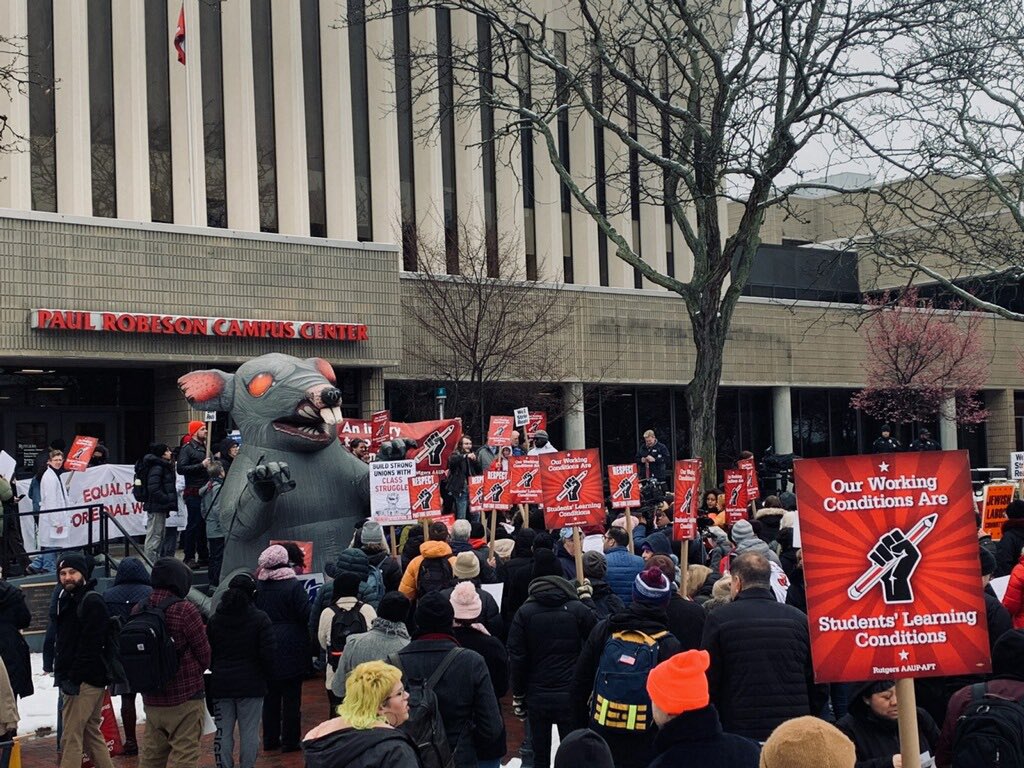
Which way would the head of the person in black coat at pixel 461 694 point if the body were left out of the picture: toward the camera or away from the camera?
away from the camera

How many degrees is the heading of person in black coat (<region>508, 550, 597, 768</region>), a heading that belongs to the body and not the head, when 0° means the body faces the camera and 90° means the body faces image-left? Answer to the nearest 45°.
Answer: approximately 180°

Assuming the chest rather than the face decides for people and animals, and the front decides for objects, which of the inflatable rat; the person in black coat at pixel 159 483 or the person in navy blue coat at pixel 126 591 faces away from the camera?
the person in navy blue coat at pixel 126 591

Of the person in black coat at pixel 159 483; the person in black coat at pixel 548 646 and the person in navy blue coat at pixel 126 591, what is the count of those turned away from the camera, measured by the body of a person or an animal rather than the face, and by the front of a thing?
2

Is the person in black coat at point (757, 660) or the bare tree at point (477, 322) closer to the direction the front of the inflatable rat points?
the person in black coat

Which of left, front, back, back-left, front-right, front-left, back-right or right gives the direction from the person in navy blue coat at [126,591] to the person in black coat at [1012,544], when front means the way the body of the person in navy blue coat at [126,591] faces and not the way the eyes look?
right

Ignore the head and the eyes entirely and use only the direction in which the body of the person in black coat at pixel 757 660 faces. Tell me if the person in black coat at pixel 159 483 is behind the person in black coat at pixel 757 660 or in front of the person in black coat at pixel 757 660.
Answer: in front

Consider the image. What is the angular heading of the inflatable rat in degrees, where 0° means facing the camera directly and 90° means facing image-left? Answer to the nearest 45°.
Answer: approximately 315°

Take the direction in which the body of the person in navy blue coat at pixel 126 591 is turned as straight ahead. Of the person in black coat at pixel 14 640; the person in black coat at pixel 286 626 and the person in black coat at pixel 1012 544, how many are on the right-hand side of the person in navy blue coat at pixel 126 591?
2

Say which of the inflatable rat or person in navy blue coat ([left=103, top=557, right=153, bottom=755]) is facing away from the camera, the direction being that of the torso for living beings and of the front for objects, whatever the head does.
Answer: the person in navy blue coat

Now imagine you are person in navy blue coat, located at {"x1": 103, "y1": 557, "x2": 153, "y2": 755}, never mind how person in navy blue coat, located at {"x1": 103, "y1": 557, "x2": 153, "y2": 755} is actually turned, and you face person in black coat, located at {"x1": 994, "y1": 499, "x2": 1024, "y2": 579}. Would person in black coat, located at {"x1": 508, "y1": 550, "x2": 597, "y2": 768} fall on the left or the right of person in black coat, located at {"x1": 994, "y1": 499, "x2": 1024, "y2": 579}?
right

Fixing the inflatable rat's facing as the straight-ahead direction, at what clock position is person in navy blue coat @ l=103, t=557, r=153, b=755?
The person in navy blue coat is roughly at 2 o'clock from the inflatable rat.

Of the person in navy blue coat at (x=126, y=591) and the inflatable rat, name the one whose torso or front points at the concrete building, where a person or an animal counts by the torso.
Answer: the person in navy blue coat

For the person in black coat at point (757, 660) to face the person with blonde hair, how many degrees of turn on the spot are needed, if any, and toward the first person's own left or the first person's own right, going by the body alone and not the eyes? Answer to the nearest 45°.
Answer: approximately 135° to the first person's own left
